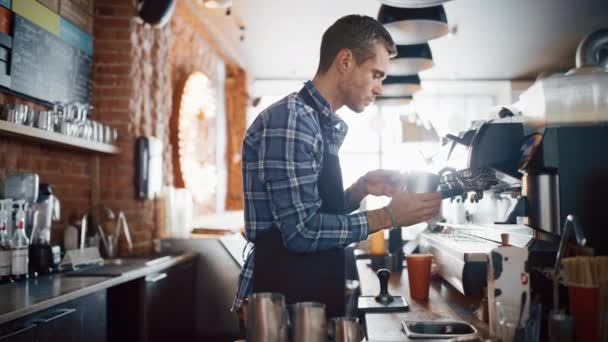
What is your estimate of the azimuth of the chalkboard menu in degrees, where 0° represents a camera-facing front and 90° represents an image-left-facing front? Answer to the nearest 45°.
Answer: approximately 315°

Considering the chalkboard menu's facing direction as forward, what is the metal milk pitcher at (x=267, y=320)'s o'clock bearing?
The metal milk pitcher is roughly at 1 o'clock from the chalkboard menu.

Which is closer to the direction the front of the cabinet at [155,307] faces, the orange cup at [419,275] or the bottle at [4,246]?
the orange cup

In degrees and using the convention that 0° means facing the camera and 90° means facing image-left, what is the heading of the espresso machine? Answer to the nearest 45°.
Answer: approximately 45°

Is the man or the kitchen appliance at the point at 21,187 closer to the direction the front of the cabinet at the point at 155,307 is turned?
the man

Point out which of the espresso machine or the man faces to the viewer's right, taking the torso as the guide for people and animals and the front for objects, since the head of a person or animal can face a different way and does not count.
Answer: the man

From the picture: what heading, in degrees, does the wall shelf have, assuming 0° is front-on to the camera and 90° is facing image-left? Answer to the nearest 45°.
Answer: approximately 315°

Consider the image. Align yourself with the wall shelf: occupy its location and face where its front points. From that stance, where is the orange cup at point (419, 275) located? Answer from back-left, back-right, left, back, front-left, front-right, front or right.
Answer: front

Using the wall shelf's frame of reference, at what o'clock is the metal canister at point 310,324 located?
The metal canister is roughly at 1 o'clock from the wall shelf.

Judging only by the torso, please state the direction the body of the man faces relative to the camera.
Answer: to the viewer's right

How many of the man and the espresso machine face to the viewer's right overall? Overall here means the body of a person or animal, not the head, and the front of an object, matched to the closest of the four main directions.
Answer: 1

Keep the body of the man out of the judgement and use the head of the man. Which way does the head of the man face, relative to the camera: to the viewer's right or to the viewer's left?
to the viewer's right

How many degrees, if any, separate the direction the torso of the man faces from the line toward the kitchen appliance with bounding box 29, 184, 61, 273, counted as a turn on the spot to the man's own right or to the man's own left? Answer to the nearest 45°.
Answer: approximately 135° to the man's own left

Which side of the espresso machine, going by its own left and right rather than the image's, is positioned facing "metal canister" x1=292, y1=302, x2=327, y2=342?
front

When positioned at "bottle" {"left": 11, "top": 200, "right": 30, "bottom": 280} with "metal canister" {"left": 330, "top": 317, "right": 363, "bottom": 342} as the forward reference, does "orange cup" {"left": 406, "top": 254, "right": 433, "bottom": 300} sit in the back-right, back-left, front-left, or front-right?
front-left

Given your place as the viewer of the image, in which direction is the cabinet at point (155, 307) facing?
facing the viewer and to the right of the viewer
